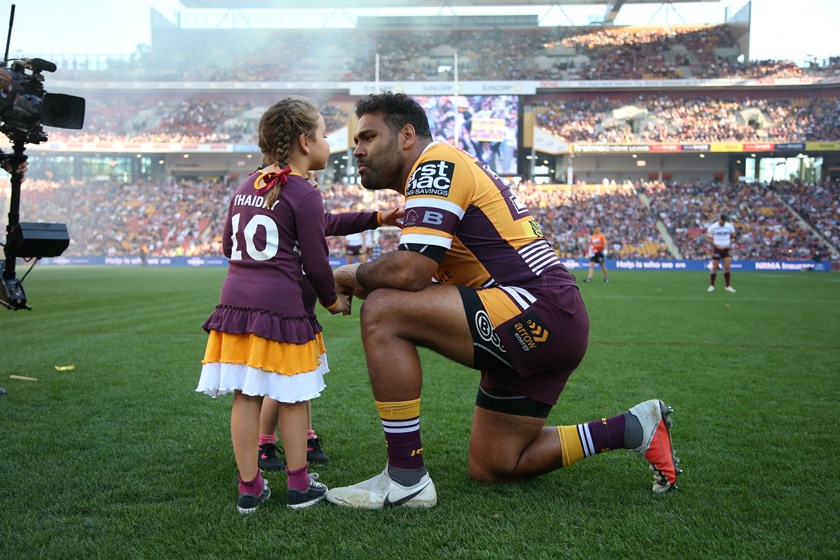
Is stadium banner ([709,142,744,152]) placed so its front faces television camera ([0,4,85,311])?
yes

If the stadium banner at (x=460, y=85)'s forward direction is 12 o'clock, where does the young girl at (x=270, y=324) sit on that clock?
The young girl is roughly at 12 o'clock from the stadium banner.

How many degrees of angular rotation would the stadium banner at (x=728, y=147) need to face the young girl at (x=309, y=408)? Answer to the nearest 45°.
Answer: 0° — it already faces them

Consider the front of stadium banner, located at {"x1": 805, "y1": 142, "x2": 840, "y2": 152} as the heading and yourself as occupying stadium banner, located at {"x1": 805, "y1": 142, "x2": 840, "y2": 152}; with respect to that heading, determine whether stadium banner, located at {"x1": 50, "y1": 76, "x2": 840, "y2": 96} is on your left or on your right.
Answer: on your right

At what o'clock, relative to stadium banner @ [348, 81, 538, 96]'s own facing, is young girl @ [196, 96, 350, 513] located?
The young girl is roughly at 12 o'clock from the stadium banner.

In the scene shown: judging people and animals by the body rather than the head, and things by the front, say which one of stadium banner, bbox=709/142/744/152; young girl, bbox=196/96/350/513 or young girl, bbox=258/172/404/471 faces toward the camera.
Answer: the stadium banner

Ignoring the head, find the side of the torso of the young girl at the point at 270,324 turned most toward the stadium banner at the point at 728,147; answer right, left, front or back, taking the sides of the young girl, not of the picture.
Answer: front

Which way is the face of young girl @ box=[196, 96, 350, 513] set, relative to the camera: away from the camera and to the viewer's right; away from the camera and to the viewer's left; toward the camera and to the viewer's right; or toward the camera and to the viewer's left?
away from the camera and to the viewer's right

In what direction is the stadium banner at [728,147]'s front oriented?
toward the camera

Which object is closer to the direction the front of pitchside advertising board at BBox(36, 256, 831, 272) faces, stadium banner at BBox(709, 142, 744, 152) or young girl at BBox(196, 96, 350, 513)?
the young girl

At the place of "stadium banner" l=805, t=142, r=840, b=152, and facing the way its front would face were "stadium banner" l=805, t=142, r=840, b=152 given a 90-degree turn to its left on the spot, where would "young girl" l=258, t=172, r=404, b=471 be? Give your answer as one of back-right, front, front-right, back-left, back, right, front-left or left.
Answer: right

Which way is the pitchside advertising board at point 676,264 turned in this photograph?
toward the camera

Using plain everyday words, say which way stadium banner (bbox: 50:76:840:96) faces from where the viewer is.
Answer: facing the viewer

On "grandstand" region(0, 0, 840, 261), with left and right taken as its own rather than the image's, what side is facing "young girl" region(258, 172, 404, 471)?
front
